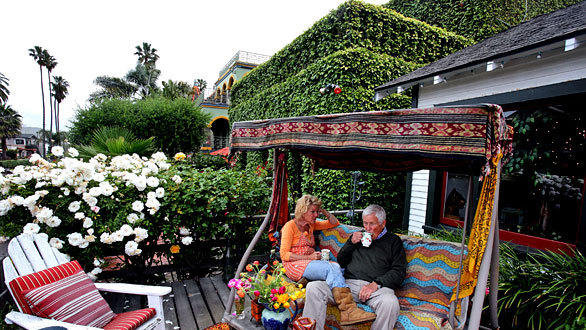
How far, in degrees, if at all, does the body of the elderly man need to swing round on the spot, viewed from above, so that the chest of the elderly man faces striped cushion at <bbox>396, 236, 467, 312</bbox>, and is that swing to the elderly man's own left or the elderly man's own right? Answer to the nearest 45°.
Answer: approximately 135° to the elderly man's own left

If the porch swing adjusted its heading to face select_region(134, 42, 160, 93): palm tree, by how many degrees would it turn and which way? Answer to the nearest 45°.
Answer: approximately 135° to its right

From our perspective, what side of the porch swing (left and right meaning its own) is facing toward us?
front

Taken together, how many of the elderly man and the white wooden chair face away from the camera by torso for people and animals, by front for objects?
0

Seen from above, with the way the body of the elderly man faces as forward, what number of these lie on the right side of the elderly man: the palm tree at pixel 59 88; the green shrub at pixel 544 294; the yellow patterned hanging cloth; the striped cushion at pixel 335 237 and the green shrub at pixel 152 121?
3

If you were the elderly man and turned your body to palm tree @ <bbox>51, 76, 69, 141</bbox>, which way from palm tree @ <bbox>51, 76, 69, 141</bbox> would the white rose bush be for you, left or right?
left

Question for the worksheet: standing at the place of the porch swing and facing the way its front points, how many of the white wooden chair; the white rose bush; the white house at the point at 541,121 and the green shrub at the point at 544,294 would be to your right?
2

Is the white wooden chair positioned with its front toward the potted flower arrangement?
yes

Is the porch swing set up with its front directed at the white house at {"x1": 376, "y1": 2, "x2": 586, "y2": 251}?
no

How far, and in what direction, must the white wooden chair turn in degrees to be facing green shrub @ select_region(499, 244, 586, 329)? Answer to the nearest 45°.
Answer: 0° — it already faces it

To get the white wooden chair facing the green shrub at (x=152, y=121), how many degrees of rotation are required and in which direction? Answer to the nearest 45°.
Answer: approximately 135° to its left

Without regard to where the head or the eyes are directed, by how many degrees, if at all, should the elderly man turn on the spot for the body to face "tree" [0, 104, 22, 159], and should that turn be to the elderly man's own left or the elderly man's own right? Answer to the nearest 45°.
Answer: approximately 90° to the elderly man's own right

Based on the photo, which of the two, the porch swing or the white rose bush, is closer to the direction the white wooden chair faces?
the porch swing

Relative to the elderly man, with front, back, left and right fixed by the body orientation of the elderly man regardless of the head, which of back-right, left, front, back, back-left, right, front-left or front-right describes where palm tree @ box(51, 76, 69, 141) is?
right

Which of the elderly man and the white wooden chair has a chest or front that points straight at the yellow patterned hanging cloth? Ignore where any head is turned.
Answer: the white wooden chair

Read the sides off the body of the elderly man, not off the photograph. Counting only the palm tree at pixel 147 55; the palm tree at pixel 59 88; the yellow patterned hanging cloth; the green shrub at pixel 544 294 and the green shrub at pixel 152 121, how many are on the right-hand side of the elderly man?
3

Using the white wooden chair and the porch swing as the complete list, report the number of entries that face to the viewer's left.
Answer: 0

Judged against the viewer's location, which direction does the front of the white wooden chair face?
facing the viewer and to the right of the viewer

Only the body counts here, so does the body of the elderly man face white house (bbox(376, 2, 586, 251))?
no

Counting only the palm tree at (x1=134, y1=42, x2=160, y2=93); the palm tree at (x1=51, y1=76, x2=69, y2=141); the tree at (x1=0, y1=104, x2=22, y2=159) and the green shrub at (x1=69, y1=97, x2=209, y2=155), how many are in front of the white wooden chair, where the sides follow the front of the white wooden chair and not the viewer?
0

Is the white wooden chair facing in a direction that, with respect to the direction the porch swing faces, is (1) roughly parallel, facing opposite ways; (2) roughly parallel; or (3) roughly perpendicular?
roughly perpendicular

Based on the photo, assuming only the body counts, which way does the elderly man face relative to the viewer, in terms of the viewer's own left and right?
facing the viewer and to the left of the viewer

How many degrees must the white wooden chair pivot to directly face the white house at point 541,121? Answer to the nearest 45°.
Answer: approximately 45° to its left
